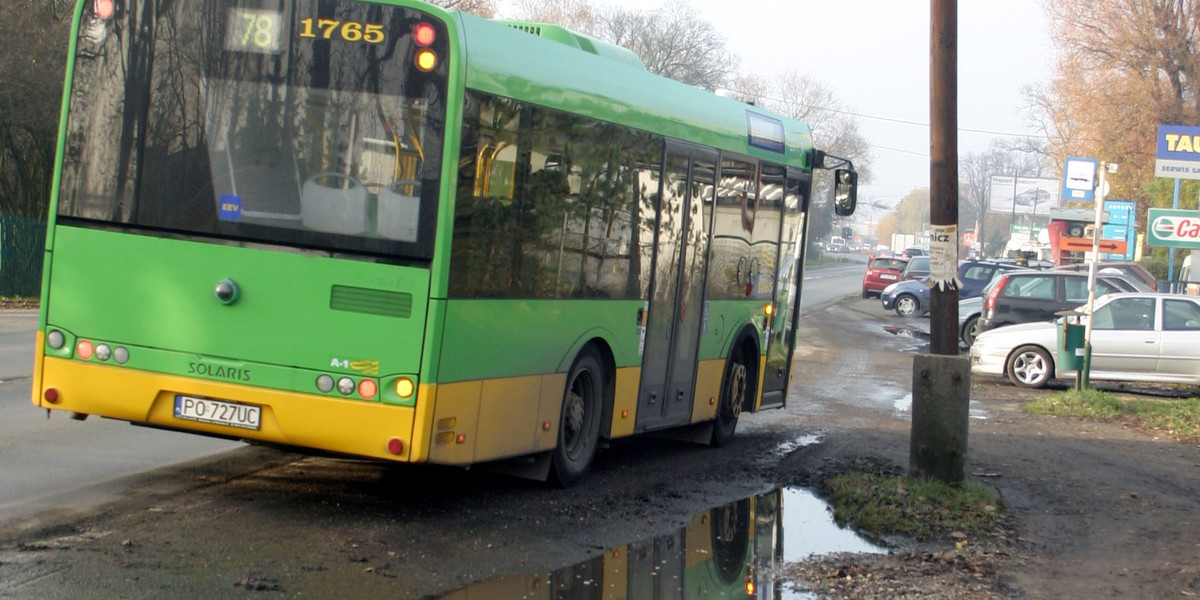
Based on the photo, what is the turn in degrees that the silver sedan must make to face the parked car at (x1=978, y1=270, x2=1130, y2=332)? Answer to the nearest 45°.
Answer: approximately 90° to its right

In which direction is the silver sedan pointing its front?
to the viewer's left

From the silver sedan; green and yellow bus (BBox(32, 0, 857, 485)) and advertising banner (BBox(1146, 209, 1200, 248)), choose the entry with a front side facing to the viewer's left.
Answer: the silver sedan

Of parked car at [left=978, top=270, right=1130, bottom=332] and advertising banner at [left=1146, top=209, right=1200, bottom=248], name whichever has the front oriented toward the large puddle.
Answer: the advertising banner

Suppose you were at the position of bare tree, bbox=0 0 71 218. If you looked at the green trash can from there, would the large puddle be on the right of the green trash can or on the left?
right

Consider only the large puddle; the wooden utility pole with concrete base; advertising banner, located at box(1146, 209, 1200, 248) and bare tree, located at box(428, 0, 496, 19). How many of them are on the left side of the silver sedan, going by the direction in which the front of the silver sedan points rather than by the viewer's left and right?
2

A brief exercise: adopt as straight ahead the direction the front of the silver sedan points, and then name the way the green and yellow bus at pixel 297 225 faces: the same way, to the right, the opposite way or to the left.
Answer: to the right

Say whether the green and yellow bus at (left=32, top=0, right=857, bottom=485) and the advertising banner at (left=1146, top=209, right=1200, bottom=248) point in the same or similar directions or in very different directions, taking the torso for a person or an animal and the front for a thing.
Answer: very different directions

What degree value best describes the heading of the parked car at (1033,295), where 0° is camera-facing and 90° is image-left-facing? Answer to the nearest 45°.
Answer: approximately 270°
